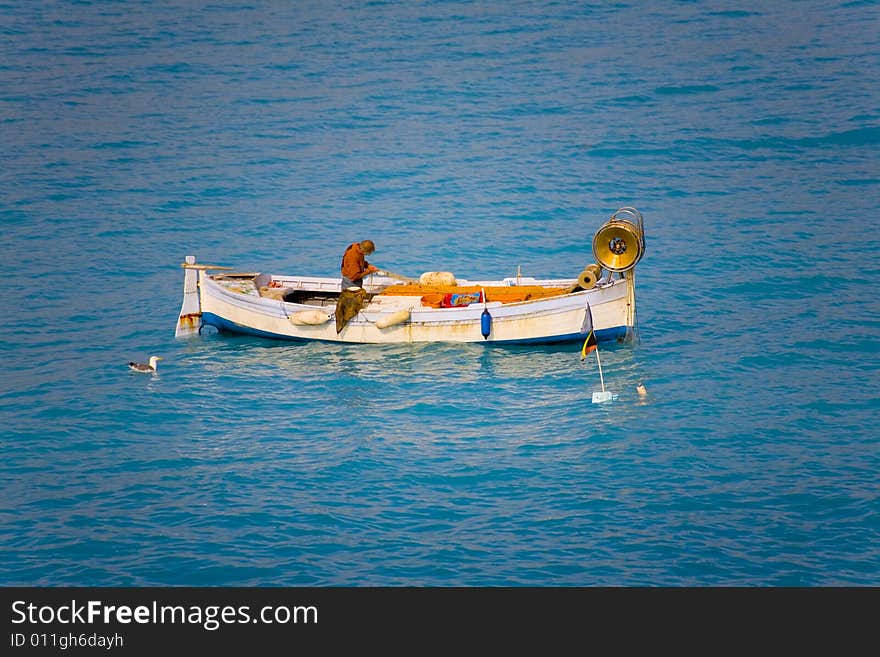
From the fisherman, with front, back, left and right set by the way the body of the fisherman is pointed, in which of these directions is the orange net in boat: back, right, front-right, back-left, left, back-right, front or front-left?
front

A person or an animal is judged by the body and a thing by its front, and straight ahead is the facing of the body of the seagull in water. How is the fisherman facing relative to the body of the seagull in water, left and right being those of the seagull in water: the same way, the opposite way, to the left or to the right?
the same way

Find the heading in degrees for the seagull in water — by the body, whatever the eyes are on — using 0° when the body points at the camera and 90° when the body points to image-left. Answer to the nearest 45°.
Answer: approximately 270°

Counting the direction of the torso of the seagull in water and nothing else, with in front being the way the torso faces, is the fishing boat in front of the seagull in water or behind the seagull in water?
in front

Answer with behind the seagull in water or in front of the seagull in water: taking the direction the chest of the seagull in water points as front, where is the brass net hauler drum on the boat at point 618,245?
in front

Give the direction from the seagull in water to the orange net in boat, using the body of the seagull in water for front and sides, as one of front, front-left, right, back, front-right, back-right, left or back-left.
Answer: front

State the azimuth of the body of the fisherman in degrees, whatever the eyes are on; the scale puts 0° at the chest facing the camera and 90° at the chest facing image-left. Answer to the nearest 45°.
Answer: approximately 270°

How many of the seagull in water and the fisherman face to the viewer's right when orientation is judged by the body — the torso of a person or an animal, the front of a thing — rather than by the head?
2

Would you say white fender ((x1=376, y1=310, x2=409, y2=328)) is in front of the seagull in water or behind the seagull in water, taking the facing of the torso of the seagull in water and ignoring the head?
in front
